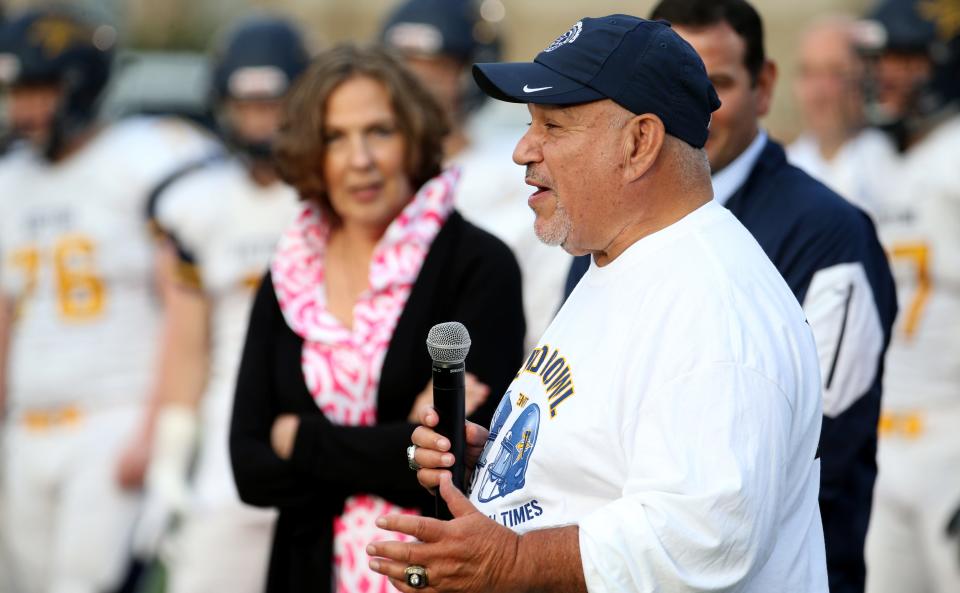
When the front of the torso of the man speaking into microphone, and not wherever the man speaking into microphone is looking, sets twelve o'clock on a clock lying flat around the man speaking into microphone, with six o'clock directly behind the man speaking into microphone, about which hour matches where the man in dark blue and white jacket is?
The man in dark blue and white jacket is roughly at 4 o'clock from the man speaking into microphone.

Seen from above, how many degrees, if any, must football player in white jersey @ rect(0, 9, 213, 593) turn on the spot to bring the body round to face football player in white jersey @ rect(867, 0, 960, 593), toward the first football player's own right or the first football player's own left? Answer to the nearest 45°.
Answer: approximately 90° to the first football player's own left

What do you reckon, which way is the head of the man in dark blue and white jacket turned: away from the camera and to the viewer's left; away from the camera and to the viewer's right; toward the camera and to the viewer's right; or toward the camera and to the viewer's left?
toward the camera and to the viewer's left

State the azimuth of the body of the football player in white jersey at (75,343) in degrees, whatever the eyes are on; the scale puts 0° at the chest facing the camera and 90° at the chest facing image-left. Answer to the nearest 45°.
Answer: approximately 45°

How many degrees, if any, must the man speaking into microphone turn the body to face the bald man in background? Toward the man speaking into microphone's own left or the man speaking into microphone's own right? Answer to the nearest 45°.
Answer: approximately 90° to the man speaking into microphone's own right

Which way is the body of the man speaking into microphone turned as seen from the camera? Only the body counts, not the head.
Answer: to the viewer's left

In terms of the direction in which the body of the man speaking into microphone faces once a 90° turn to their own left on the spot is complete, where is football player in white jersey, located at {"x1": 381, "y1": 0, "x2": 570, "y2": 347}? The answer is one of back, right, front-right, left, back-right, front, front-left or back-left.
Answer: back

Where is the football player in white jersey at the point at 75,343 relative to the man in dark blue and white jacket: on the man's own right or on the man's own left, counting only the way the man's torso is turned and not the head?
on the man's own right
